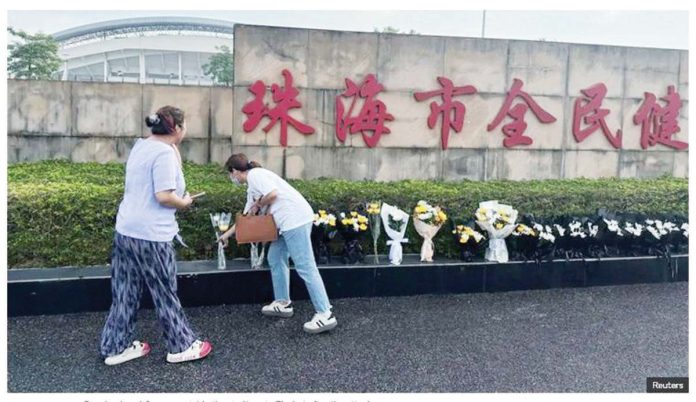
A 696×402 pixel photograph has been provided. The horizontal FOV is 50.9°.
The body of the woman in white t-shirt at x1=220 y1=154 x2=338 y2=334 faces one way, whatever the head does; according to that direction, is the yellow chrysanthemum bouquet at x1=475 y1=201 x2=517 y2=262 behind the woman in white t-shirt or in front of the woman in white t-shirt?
behind

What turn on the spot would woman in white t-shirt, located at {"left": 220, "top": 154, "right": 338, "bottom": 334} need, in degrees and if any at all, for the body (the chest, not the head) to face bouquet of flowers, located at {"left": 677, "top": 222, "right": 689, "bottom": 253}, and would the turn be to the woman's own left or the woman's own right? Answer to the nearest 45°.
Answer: approximately 180°

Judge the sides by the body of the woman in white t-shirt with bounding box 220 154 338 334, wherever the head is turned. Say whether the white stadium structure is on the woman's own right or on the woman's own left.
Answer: on the woman's own right

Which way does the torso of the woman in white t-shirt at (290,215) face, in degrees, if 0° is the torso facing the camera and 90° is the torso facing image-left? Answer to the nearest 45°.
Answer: approximately 90°

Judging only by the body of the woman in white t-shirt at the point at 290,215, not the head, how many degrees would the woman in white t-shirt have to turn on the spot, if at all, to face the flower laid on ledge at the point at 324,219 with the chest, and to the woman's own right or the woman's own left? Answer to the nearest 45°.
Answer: approximately 90° to the woman's own right

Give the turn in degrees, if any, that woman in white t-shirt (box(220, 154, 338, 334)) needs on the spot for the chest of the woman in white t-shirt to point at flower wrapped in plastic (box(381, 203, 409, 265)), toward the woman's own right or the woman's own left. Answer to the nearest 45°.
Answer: approximately 135° to the woman's own right

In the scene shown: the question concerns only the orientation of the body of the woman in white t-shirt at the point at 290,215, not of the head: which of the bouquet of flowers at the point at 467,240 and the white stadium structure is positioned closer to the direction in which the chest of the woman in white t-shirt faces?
the white stadium structure

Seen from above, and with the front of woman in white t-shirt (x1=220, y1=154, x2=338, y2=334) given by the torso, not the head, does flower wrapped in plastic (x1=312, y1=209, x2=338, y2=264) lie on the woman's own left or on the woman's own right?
on the woman's own right

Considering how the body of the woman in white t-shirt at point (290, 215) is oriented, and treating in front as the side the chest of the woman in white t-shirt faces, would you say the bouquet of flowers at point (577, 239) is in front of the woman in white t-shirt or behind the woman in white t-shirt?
behind

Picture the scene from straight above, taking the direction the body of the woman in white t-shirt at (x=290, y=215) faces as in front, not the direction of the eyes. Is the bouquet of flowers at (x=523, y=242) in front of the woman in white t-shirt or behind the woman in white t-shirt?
behind

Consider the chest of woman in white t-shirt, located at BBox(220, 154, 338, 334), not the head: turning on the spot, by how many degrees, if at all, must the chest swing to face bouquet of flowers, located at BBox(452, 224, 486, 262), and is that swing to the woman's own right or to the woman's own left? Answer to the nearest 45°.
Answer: approximately 135° to the woman's own right
